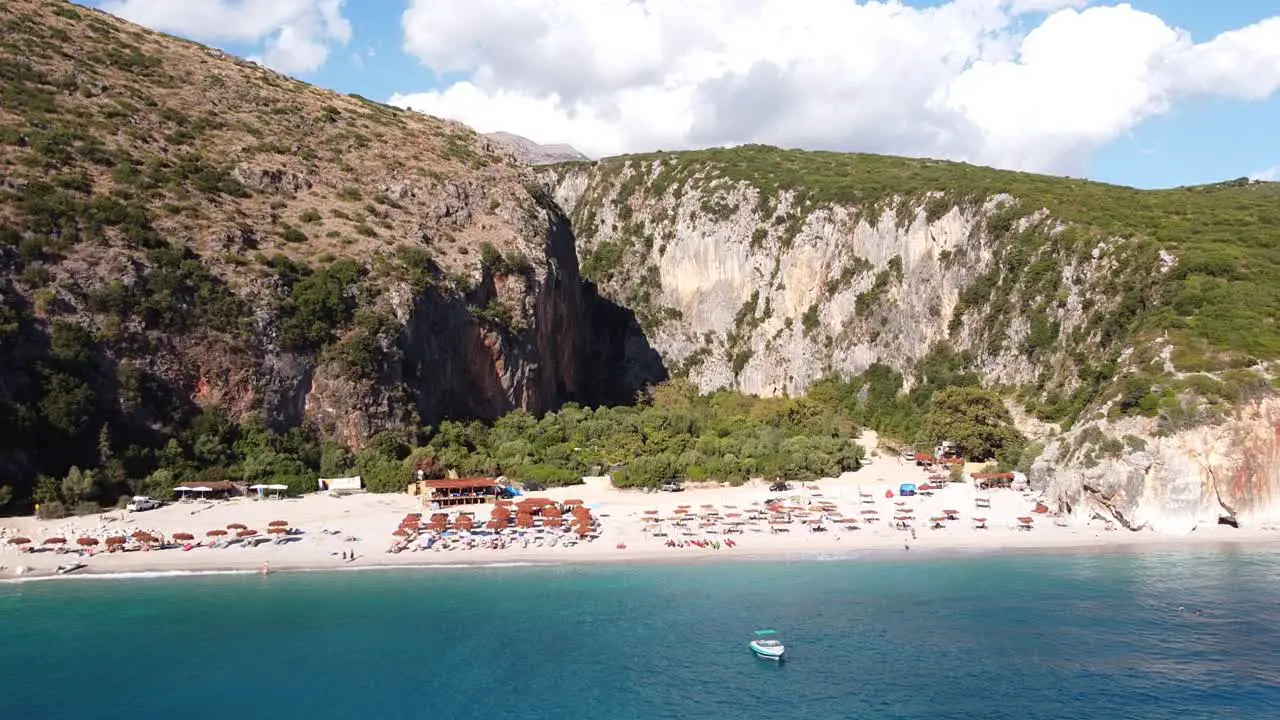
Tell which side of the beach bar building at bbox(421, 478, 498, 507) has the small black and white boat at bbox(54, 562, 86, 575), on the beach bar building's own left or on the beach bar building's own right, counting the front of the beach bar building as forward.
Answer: on the beach bar building's own right

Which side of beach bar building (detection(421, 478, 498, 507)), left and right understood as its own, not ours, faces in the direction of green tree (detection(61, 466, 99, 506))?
right

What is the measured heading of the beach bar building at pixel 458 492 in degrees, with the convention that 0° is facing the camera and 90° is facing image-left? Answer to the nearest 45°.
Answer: approximately 0°
